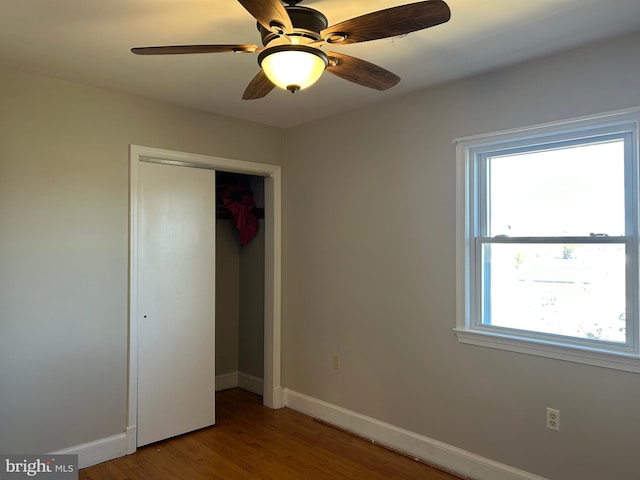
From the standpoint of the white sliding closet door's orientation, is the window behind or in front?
in front

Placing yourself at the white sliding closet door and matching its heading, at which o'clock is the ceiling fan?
The ceiling fan is roughly at 1 o'clock from the white sliding closet door.

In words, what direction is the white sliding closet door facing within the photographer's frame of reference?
facing the viewer and to the right of the viewer

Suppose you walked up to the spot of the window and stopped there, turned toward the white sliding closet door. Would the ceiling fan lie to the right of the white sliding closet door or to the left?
left

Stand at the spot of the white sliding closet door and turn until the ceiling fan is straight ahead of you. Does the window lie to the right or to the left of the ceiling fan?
left
